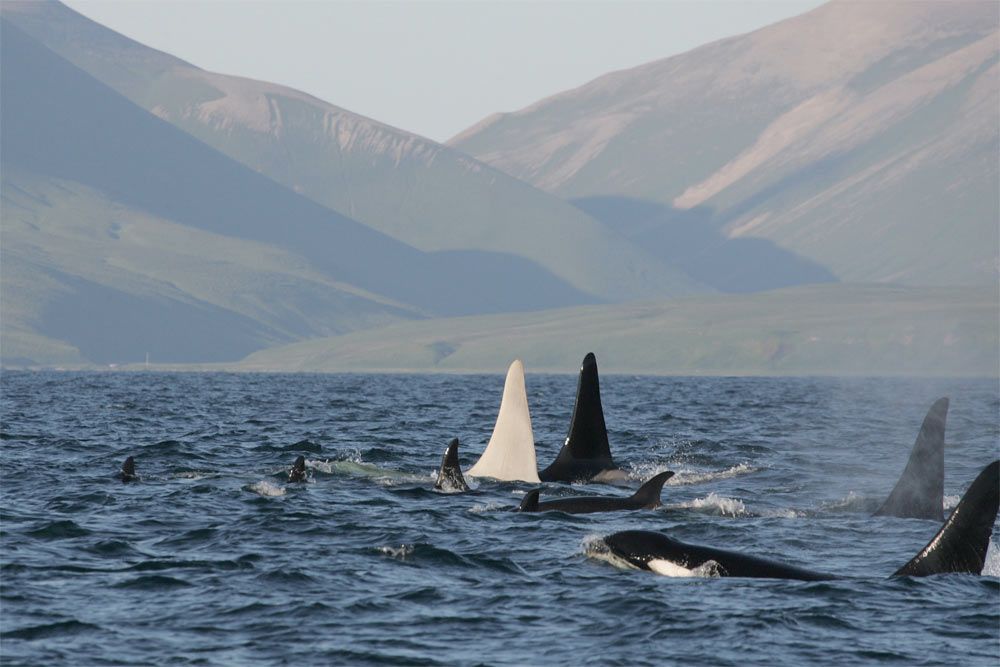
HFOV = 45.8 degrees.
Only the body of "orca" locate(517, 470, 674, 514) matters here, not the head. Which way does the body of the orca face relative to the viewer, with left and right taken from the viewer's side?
facing to the left of the viewer

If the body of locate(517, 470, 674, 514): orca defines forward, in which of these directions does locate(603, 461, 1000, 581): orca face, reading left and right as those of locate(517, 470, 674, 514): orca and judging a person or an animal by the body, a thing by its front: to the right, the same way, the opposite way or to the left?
the same way

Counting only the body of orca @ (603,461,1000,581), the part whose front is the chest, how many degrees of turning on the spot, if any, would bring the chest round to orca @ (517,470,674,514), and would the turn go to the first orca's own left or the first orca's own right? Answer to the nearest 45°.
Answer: approximately 45° to the first orca's own right

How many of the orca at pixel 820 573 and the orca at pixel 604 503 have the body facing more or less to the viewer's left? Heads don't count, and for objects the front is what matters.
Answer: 2

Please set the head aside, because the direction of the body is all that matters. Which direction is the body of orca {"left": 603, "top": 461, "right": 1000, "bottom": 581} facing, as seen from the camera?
to the viewer's left

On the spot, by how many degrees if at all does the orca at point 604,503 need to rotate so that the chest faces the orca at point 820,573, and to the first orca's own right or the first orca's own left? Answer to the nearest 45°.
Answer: approximately 135° to the first orca's own left
